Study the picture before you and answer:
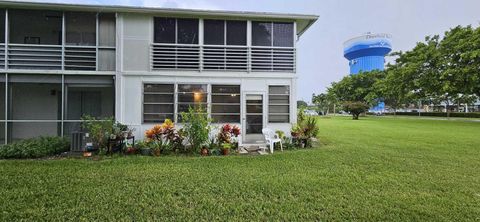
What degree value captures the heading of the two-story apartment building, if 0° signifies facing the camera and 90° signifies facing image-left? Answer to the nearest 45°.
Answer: approximately 0°

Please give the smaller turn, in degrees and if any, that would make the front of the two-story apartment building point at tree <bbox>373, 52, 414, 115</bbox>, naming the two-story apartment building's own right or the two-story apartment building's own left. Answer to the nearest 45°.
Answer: approximately 90° to the two-story apartment building's own left

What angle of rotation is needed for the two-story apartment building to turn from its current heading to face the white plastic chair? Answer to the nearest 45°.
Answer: approximately 45° to its left
